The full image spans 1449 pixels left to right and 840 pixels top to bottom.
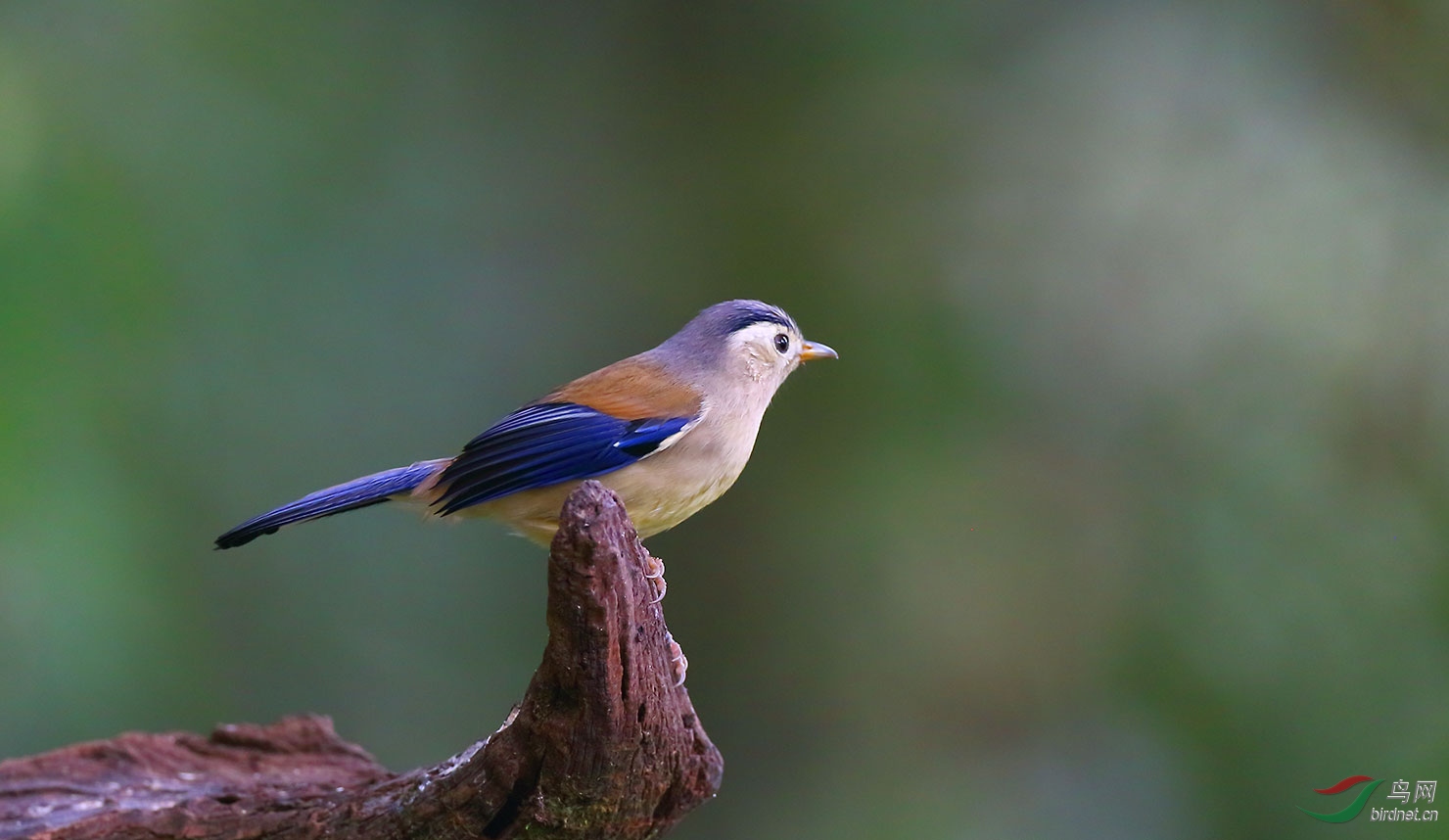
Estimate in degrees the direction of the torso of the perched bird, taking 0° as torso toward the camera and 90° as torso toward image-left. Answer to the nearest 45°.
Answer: approximately 270°
